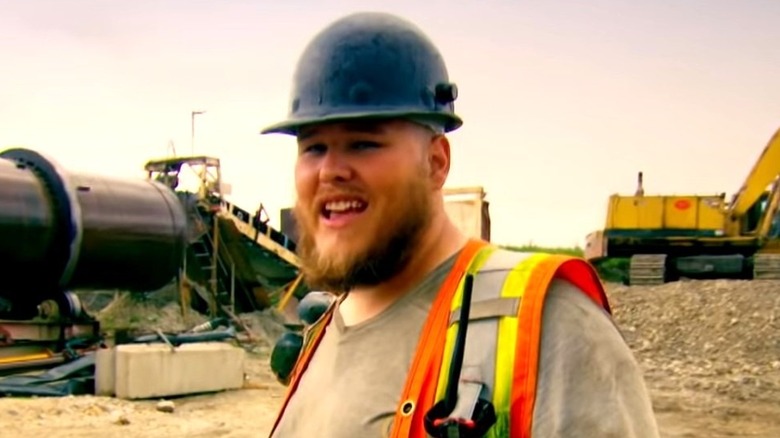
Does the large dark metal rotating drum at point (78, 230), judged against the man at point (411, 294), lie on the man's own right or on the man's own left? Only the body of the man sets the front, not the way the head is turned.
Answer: on the man's own right

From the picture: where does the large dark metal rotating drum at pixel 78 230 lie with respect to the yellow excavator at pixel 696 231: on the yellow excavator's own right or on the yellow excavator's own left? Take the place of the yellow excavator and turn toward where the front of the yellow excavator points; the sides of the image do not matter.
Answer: on the yellow excavator's own right

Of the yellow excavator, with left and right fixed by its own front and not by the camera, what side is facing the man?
right

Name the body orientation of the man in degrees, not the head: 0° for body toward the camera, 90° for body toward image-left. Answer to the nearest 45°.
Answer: approximately 45°

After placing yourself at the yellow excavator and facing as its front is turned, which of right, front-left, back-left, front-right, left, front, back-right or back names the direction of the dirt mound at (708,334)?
right

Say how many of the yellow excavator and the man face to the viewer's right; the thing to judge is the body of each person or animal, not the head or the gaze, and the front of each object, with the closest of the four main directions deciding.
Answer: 1

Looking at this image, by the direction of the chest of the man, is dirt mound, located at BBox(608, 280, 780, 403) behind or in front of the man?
behind

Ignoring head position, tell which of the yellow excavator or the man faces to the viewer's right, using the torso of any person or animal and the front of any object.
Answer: the yellow excavator

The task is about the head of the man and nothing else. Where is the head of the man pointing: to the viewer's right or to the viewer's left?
to the viewer's left

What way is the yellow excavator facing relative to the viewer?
to the viewer's right
